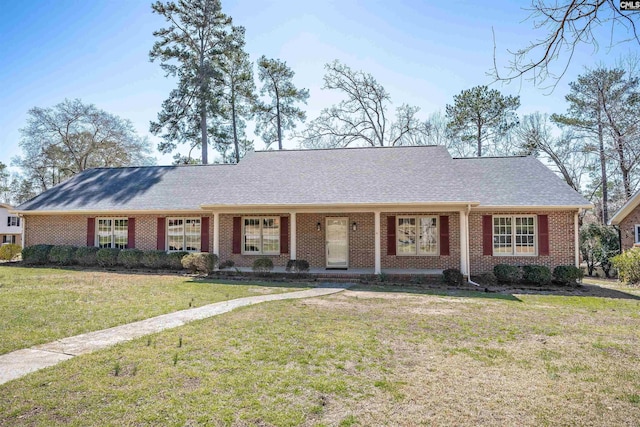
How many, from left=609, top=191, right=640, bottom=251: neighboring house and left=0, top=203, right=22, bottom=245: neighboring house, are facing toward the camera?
2

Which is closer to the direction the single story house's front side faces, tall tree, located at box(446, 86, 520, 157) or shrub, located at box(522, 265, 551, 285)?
the shrub

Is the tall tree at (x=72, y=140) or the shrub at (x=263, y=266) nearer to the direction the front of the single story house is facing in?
the shrub

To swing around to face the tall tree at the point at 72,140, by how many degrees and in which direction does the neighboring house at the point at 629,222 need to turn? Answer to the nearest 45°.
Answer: approximately 90° to its right

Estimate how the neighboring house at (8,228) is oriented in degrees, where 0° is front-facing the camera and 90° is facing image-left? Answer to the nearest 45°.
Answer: approximately 0°

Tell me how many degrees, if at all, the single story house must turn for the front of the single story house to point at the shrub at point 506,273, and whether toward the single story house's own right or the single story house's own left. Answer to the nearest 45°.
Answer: approximately 45° to the single story house's own left

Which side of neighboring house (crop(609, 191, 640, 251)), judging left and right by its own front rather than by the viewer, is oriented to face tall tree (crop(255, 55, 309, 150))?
right

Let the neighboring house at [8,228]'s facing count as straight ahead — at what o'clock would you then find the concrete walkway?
The concrete walkway is roughly at 12 o'clock from the neighboring house.

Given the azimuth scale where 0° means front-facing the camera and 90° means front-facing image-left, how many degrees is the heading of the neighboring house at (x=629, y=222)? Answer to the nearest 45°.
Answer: approximately 0°
